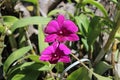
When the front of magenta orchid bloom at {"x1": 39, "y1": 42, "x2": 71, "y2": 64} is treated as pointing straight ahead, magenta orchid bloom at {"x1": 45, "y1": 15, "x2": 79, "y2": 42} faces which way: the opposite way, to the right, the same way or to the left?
the same way

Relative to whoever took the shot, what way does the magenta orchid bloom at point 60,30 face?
facing the viewer

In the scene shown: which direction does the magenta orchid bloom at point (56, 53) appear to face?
toward the camera

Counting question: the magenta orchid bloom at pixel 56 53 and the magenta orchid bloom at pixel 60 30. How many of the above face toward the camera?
2

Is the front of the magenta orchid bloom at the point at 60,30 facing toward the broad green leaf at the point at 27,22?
no

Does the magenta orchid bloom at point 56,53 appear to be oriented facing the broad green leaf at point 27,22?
no

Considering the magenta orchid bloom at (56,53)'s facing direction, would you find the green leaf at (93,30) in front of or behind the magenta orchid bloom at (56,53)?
behind
